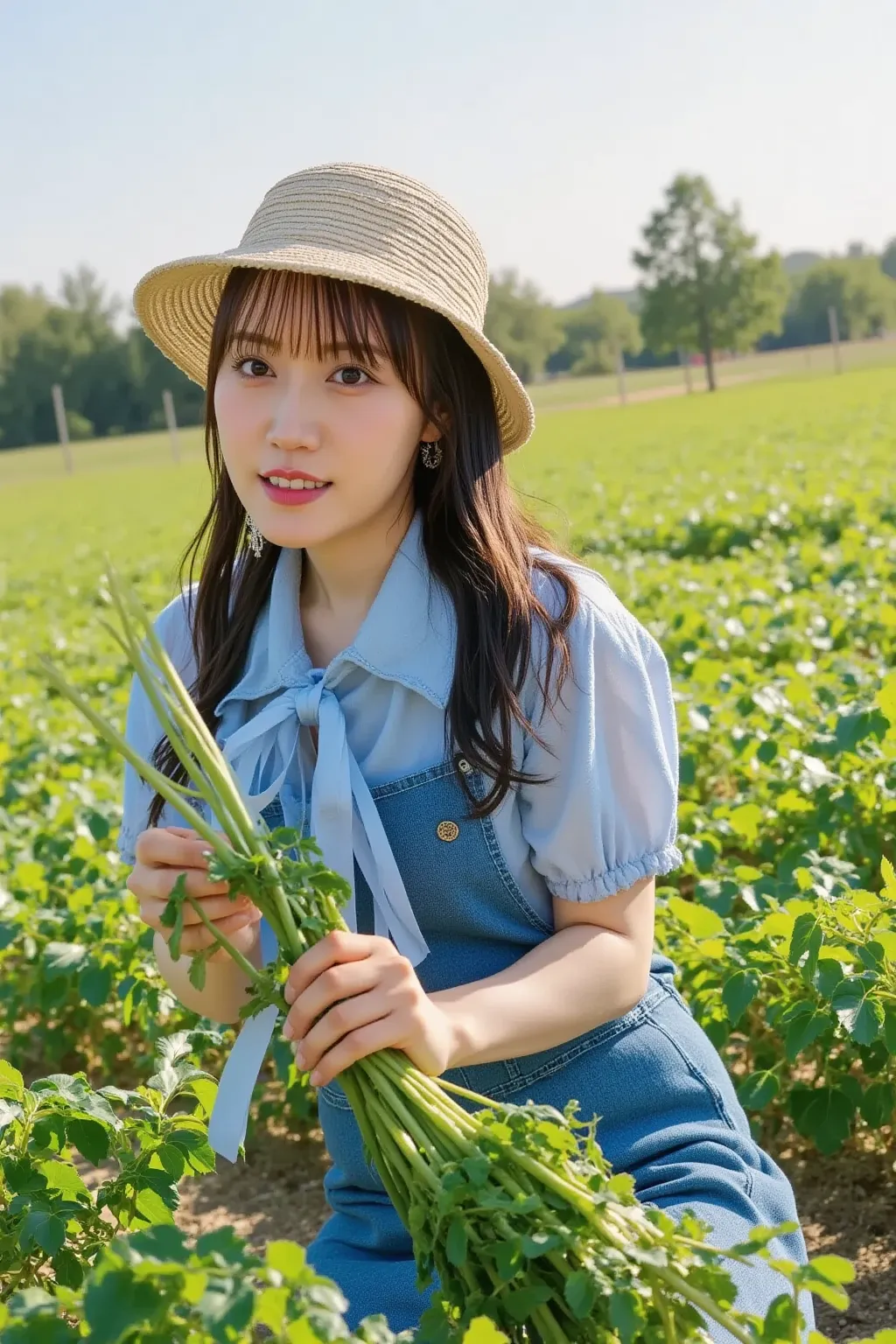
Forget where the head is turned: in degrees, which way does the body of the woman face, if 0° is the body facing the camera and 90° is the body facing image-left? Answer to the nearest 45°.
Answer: approximately 45°

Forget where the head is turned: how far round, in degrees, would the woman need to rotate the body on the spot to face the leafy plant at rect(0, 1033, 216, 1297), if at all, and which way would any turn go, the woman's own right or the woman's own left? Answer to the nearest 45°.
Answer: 0° — they already face it
